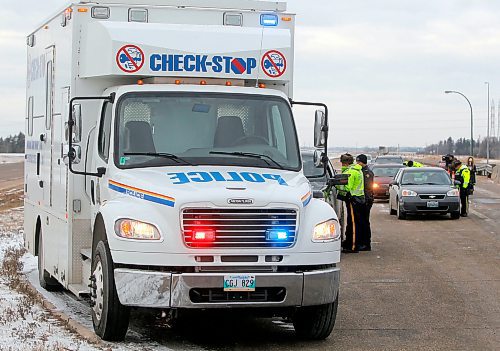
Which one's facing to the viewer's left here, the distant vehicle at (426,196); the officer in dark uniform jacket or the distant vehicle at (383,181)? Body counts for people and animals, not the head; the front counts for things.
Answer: the officer in dark uniform jacket

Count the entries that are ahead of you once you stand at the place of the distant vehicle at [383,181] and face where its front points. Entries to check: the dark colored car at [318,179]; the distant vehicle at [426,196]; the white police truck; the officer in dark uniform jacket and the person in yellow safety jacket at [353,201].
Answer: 5

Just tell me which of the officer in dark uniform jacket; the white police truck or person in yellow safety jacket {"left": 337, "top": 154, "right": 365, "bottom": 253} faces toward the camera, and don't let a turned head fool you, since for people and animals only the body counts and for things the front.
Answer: the white police truck

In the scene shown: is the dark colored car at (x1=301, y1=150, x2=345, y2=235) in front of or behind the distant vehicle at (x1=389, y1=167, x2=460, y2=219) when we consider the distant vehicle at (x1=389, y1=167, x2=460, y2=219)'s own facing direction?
in front

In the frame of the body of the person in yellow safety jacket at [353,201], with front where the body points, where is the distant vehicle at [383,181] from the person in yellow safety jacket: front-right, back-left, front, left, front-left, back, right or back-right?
right

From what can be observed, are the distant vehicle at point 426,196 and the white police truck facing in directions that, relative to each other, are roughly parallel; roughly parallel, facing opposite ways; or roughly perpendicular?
roughly parallel

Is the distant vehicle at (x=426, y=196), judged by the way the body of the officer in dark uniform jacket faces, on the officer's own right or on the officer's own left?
on the officer's own right

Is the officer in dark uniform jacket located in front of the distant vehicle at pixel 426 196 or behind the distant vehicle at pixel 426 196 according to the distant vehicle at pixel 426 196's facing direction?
in front

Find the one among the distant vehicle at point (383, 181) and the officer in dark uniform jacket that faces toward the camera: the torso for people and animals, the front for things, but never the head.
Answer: the distant vehicle

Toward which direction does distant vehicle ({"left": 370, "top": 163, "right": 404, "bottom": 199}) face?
toward the camera

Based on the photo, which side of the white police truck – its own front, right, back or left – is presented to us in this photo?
front

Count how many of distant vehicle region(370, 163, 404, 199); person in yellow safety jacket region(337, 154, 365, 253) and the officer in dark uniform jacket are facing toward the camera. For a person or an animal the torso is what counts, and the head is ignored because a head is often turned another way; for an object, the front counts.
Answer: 1

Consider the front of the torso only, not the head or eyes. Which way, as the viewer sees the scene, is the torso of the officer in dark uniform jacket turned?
to the viewer's left
